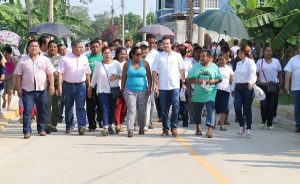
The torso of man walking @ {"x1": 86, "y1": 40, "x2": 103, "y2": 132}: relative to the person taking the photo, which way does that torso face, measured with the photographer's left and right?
facing the viewer

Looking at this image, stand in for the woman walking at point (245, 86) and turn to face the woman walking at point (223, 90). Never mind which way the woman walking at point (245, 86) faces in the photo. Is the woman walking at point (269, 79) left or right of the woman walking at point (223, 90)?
right

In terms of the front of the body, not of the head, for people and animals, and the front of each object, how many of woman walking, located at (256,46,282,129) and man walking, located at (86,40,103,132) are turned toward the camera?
2

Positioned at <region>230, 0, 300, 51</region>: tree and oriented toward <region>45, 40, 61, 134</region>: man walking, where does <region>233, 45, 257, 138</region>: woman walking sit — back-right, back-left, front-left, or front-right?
front-left

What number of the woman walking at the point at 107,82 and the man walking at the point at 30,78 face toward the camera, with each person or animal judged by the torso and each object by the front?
2

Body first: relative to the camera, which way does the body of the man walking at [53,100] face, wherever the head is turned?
toward the camera

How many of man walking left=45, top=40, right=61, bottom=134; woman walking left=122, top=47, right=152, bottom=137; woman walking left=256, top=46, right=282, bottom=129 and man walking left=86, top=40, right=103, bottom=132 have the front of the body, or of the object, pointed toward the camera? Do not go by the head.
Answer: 4

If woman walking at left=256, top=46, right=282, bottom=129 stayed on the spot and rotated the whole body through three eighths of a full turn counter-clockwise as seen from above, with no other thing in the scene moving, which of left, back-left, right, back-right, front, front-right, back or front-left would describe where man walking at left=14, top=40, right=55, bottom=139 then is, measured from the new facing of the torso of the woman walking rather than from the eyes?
back

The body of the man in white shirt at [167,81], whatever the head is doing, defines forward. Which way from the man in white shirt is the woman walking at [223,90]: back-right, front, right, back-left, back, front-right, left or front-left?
back-left

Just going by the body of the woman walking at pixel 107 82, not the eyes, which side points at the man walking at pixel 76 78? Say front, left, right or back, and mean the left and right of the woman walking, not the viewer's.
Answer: right

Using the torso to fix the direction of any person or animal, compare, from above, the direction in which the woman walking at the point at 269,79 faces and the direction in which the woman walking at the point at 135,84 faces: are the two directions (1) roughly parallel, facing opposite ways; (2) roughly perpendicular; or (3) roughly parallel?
roughly parallel

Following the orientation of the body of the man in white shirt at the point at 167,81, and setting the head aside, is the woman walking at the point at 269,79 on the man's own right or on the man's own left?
on the man's own left

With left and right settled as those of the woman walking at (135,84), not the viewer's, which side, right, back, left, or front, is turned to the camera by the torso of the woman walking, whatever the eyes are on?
front
